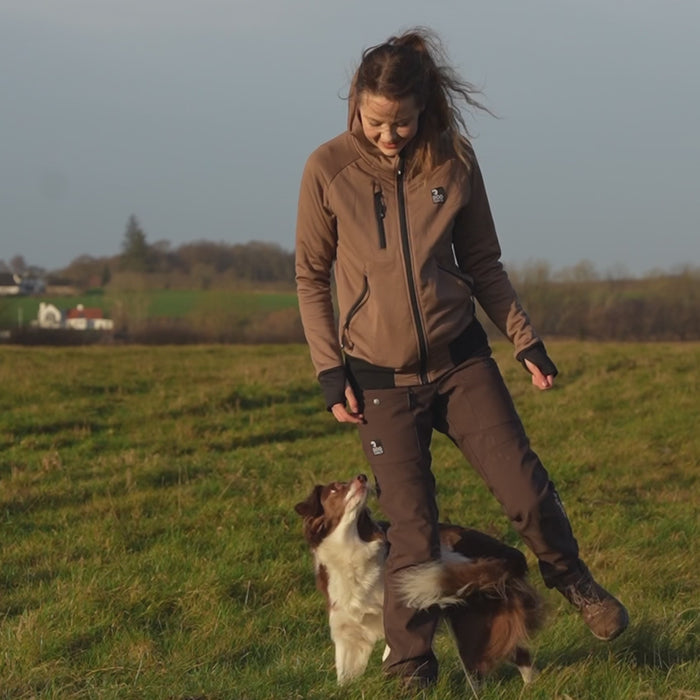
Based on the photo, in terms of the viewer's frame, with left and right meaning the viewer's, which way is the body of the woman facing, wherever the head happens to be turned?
facing the viewer

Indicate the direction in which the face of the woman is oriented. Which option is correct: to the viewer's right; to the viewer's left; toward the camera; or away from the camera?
toward the camera
